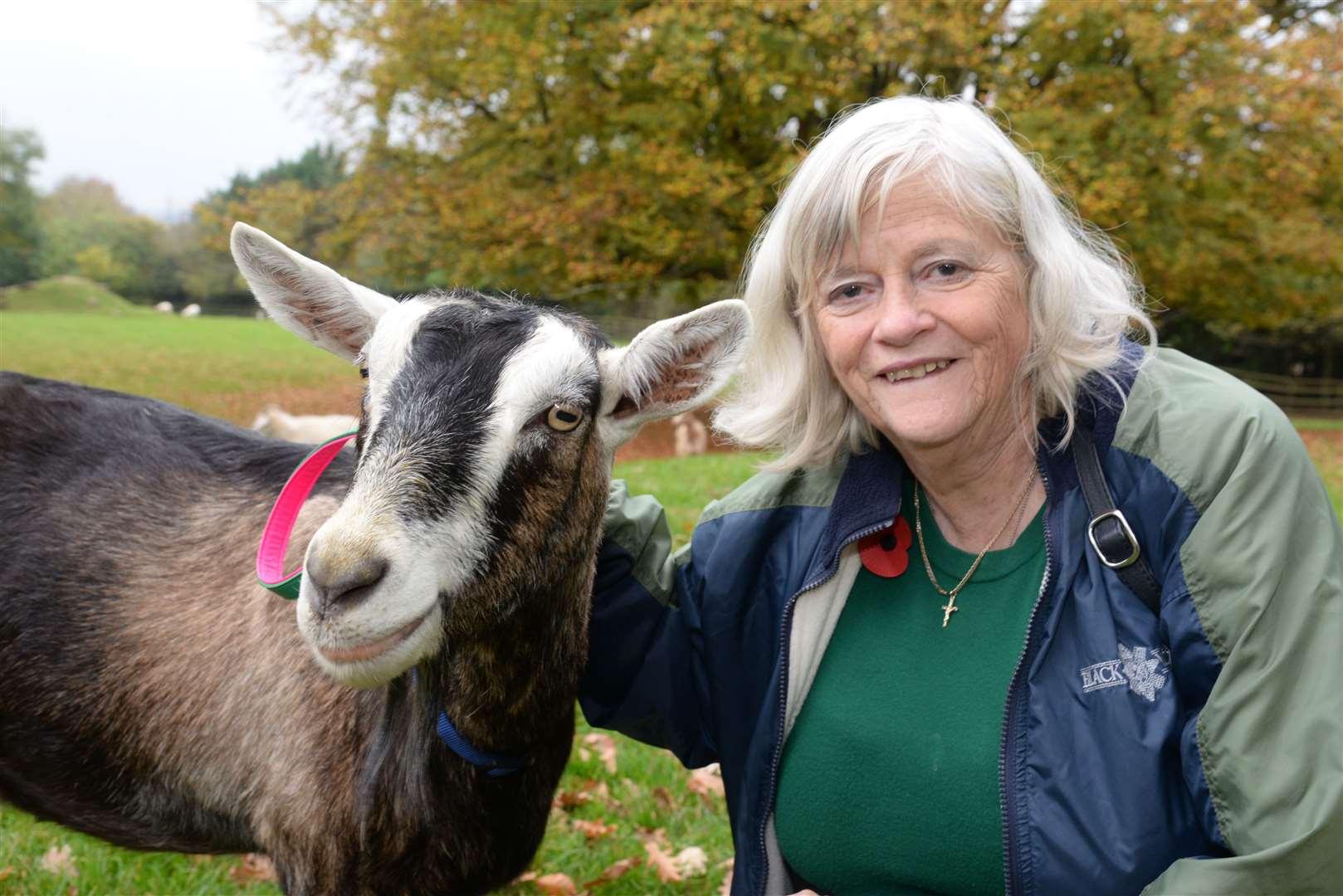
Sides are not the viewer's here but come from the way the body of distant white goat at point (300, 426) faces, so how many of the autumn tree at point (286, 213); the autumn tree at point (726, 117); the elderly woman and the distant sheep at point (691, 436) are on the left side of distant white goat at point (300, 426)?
1

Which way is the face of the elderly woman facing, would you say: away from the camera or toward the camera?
toward the camera

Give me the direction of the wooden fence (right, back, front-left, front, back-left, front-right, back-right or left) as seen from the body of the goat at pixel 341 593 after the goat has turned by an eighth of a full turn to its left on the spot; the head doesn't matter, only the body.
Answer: front-left

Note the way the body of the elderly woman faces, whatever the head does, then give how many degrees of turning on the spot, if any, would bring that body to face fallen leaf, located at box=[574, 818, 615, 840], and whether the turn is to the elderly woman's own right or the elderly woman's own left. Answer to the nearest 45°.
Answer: approximately 135° to the elderly woman's own right

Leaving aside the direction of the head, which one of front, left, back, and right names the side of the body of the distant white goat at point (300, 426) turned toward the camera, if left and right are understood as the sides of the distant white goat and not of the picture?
left

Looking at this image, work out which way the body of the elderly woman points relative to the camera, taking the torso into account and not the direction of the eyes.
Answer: toward the camera

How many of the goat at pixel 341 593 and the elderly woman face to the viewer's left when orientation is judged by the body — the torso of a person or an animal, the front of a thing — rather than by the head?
0

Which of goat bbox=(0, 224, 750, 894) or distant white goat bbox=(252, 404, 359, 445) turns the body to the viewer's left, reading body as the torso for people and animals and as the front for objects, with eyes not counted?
the distant white goat

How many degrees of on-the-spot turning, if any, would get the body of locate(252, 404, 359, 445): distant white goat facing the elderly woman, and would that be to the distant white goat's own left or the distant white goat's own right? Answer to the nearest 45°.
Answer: approximately 90° to the distant white goat's own left

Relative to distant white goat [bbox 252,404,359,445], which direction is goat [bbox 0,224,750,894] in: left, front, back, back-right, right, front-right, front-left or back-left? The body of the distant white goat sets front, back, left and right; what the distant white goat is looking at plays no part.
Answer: left

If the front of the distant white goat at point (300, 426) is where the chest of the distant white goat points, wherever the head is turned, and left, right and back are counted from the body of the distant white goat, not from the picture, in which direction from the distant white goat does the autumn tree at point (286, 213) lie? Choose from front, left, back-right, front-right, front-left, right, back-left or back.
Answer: right

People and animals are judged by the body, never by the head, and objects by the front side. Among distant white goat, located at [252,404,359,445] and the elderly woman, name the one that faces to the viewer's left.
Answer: the distant white goat

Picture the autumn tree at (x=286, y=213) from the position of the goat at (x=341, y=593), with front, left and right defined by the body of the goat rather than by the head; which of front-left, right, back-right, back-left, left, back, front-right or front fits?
back-left

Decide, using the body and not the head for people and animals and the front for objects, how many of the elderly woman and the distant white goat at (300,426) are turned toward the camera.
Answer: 1

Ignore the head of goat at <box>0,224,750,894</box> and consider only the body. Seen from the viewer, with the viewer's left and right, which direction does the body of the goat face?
facing the viewer and to the right of the viewer

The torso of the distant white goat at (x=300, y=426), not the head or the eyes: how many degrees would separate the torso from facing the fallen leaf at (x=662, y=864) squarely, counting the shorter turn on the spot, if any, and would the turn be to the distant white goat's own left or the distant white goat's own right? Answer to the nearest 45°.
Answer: approximately 90° to the distant white goat's own left
